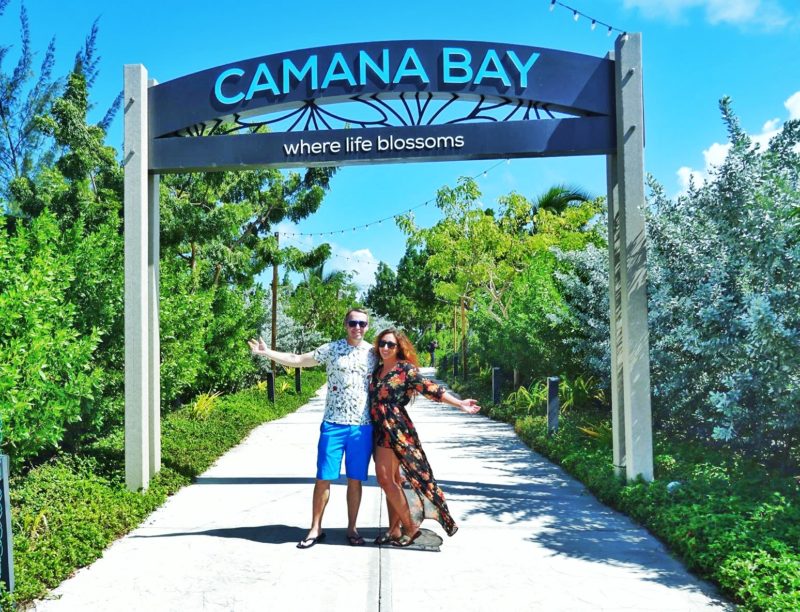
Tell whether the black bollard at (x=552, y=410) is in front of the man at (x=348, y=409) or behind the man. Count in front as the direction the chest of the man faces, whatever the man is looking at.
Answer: behind

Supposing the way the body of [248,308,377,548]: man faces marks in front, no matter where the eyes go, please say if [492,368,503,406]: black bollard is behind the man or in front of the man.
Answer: behind

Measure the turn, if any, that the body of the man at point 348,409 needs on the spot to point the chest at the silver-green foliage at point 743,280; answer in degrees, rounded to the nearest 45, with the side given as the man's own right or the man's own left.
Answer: approximately 90° to the man's own left

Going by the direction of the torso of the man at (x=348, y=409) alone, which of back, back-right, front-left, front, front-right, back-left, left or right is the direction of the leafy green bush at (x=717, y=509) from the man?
left

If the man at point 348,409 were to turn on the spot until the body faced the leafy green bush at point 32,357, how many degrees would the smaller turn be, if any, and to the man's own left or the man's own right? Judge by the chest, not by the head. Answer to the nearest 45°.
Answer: approximately 135° to the man's own right

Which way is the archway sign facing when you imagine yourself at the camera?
facing the viewer

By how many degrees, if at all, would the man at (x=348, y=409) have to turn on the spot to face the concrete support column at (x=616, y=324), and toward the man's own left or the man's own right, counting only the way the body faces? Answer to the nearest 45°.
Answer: approximately 135° to the man's own left

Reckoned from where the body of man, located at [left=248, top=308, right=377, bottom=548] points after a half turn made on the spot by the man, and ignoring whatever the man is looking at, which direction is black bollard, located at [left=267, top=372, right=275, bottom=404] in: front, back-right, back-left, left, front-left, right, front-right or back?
front

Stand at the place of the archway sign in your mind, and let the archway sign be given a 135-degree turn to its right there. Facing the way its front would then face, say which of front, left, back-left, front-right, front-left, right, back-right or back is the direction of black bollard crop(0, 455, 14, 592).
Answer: left

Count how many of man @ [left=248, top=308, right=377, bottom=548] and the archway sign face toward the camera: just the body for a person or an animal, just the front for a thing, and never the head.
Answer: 2

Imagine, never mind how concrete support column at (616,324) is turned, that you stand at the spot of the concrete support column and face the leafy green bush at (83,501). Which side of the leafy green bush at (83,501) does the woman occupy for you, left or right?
left
